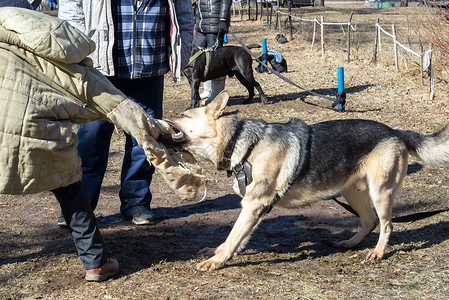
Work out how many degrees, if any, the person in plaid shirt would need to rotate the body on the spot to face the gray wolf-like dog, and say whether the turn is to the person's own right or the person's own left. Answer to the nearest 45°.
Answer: approximately 45° to the person's own left

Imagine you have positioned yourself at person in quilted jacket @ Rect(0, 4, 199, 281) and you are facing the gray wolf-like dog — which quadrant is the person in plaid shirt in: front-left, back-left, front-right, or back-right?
front-left

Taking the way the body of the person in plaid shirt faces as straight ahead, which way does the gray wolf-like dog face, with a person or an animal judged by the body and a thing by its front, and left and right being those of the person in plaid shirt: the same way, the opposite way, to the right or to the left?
to the right

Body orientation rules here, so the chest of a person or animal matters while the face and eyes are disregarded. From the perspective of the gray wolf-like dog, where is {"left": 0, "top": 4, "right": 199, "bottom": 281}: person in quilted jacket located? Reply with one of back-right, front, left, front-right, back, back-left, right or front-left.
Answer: front-left

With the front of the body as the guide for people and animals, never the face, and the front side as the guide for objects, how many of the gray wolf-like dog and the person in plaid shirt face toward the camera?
1

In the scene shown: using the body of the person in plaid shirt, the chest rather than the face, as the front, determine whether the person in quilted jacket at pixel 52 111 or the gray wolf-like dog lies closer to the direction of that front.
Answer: the person in quilted jacket

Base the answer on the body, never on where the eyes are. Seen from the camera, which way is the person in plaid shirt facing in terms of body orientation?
toward the camera

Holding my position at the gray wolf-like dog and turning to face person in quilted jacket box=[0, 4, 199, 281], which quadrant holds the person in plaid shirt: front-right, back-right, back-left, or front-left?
front-right

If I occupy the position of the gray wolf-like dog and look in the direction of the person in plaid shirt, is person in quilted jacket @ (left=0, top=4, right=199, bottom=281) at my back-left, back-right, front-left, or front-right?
front-left

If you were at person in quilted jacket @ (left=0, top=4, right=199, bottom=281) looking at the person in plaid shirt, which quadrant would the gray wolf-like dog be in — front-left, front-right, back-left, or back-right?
front-right

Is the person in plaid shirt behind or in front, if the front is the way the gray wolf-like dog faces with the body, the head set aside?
in front

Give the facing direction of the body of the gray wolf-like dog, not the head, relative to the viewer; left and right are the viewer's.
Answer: facing to the left of the viewer

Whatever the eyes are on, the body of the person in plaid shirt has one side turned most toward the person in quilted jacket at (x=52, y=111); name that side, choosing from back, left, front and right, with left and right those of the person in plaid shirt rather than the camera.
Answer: front
